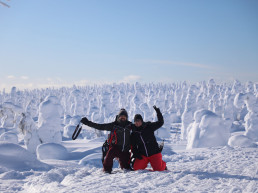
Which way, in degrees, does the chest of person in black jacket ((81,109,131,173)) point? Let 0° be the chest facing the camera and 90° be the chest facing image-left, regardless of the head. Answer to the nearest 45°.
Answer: approximately 0°

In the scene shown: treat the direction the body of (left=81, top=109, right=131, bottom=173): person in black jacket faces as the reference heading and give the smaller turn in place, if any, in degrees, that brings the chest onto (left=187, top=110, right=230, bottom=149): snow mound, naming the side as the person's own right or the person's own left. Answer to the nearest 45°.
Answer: approximately 135° to the person's own left

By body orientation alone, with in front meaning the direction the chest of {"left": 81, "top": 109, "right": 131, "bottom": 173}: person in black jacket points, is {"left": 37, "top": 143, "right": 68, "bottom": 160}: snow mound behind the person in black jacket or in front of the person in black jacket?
behind

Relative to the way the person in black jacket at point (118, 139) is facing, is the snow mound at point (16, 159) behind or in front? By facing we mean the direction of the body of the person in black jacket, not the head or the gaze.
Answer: behind

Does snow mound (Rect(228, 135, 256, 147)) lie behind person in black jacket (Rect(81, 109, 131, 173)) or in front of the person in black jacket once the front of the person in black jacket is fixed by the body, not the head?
behind

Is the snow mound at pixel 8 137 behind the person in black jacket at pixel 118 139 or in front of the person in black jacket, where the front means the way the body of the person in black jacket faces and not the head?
behind
